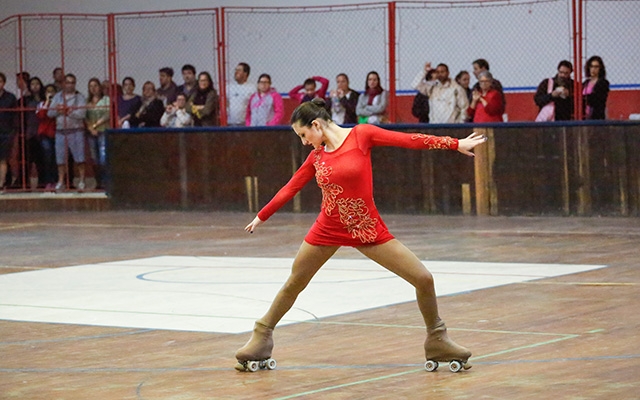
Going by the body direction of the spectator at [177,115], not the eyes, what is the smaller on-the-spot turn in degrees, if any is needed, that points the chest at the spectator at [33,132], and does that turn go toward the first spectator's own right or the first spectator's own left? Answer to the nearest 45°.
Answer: approximately 135° to the first spectator's own right

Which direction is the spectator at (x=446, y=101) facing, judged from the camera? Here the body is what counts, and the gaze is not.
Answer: toward the camera

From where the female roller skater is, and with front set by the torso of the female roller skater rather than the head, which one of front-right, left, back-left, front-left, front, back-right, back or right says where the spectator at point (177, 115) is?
back

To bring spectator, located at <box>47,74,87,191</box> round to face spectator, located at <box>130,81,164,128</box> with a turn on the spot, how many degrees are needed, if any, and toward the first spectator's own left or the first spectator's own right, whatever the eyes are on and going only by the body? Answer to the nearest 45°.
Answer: approximately 90° to the first spectator's own left

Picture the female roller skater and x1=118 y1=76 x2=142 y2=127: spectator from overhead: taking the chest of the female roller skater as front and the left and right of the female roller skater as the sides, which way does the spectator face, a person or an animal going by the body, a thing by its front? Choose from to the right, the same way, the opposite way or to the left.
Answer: the same way

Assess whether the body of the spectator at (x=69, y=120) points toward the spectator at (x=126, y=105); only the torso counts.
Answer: no

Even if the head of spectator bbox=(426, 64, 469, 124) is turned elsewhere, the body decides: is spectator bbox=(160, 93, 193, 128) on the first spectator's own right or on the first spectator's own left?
on the first spectator's own right

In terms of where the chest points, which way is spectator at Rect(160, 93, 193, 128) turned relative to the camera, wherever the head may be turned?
toward the camera

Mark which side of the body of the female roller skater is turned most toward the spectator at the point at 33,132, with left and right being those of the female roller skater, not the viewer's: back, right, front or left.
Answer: back

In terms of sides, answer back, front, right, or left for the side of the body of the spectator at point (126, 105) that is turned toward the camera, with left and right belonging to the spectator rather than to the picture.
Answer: front

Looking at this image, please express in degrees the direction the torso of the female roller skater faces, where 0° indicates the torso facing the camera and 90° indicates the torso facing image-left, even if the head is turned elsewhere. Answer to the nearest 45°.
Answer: approximately 0°

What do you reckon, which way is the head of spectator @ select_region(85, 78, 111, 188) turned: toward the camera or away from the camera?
toward the camera

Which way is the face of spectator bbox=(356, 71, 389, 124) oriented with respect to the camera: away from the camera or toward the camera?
toward the camera

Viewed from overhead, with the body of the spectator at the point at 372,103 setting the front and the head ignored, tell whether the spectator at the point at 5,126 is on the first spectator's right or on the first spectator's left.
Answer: on the first spectator's right

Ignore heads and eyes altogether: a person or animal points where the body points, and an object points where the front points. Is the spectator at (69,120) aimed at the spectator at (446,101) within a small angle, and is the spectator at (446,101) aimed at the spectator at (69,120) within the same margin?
no
